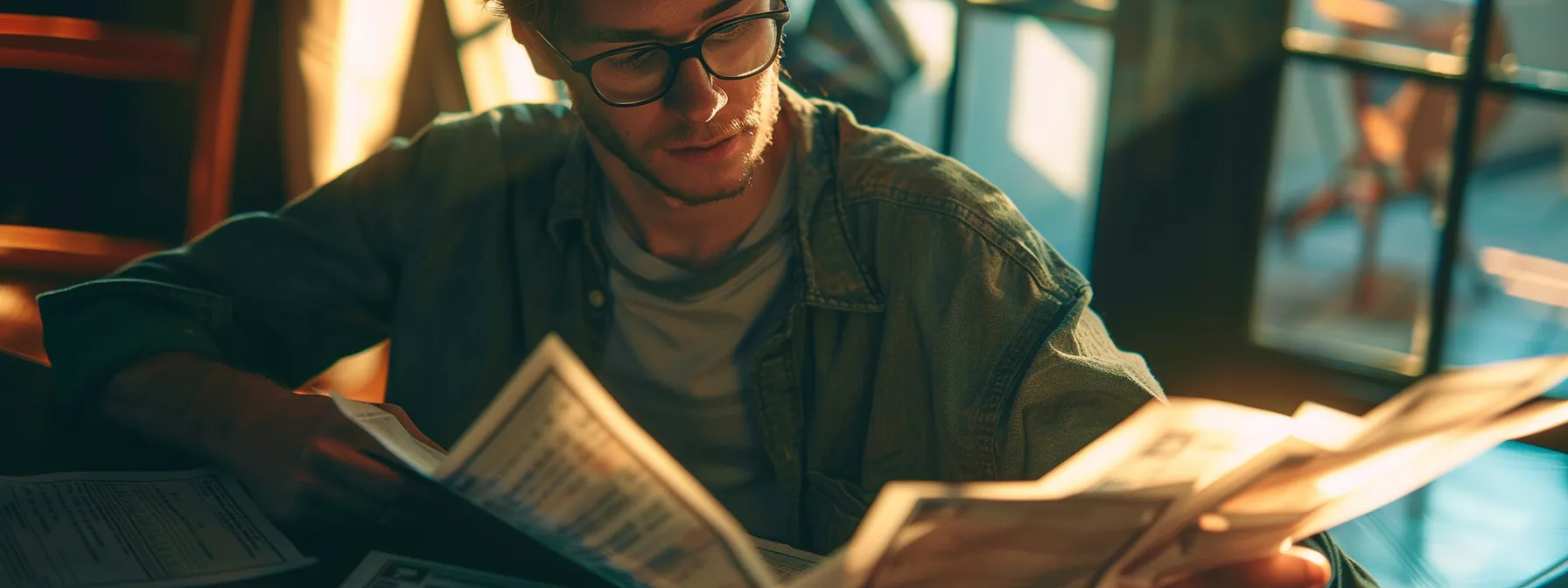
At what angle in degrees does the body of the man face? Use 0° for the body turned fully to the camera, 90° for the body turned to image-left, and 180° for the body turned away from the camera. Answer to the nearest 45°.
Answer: approximately 0°

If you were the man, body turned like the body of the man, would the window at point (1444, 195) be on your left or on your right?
on your left

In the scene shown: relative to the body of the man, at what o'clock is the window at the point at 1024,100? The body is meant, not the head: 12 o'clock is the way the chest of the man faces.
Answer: The window is roughly at 7 o'clock from the man.
